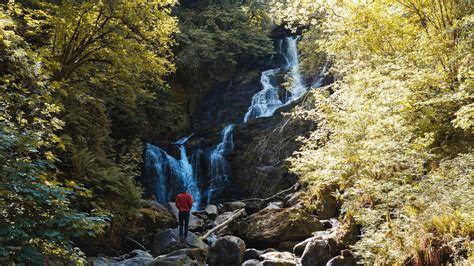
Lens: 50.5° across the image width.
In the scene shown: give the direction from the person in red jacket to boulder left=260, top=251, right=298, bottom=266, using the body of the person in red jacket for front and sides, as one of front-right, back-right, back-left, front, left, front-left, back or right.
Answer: back-right

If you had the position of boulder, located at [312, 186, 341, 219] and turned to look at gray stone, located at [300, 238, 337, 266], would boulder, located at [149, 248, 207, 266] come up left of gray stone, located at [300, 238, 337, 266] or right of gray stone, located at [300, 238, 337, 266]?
right

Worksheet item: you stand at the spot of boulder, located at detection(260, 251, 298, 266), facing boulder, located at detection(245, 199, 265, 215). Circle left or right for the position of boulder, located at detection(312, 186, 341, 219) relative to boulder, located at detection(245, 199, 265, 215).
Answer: right

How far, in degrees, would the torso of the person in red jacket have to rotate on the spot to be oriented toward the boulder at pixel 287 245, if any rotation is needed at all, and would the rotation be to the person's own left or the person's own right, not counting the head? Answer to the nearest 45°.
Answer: approximately 90° to the person's own right

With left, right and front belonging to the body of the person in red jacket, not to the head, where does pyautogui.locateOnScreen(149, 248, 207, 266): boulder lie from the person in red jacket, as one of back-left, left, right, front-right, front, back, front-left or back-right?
back

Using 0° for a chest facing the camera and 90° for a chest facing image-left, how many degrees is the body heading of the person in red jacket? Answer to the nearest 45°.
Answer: approximately 180°

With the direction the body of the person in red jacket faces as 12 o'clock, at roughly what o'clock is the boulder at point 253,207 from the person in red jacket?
The boulder is roughly at 1 o'clock from the person in red jacket.

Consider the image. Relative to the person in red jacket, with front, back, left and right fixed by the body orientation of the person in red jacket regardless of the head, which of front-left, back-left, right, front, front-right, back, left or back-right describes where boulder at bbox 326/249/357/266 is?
back-right

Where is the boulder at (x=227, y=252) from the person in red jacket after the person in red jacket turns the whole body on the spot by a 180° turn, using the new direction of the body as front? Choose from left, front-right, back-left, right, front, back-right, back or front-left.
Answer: front-left

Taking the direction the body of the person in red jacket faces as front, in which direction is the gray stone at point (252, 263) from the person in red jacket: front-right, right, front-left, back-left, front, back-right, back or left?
back-right

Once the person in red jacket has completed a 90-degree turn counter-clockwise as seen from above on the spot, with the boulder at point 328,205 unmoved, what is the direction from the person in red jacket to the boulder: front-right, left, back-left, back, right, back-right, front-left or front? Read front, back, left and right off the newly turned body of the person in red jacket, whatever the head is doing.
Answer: back
